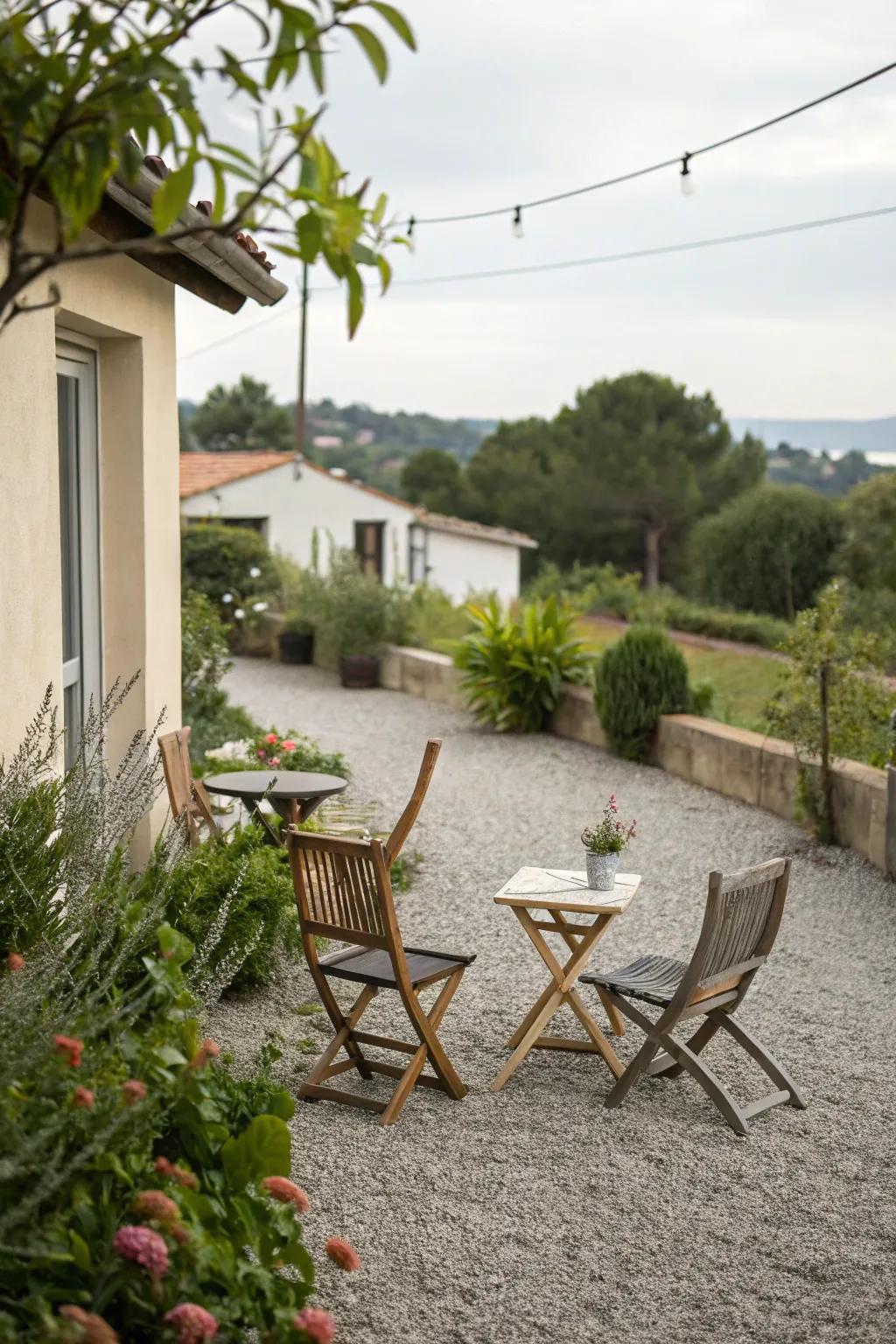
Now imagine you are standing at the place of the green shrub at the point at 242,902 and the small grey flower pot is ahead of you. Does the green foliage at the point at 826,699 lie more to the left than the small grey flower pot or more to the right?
left

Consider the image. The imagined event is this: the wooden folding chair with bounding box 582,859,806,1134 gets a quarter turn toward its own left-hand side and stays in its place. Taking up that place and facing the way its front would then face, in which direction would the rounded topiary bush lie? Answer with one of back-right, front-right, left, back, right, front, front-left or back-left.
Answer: back-right

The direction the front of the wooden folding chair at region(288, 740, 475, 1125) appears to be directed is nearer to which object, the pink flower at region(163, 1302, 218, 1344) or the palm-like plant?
the palm-like plant

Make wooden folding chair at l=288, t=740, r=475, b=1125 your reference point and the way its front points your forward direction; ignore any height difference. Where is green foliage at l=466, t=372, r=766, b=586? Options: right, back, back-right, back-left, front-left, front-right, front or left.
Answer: front-left

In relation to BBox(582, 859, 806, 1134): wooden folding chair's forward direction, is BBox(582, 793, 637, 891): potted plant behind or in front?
in front

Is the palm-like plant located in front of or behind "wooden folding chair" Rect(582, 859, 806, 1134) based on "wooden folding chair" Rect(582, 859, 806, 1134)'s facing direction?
in front

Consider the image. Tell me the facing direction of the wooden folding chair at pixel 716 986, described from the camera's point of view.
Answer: facing away from the viewer and to the left of the viewer

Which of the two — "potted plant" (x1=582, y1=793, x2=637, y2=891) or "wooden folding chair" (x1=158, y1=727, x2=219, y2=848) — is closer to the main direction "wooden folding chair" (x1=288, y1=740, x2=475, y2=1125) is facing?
the potted plant

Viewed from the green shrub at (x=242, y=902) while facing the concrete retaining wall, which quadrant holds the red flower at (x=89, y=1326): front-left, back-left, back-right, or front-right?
back-right

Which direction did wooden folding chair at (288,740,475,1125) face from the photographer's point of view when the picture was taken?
facing away from the viewer and to the right of the viewer

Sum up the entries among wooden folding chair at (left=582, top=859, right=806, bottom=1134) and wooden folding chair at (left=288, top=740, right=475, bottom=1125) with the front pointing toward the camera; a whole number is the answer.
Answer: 0

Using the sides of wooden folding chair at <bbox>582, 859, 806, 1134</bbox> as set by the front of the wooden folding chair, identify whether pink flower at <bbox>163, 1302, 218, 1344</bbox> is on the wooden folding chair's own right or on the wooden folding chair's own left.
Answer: on the wooden folding chair's own left

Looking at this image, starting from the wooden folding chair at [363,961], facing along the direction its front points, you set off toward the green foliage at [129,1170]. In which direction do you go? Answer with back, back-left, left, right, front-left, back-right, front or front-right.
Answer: back-right
